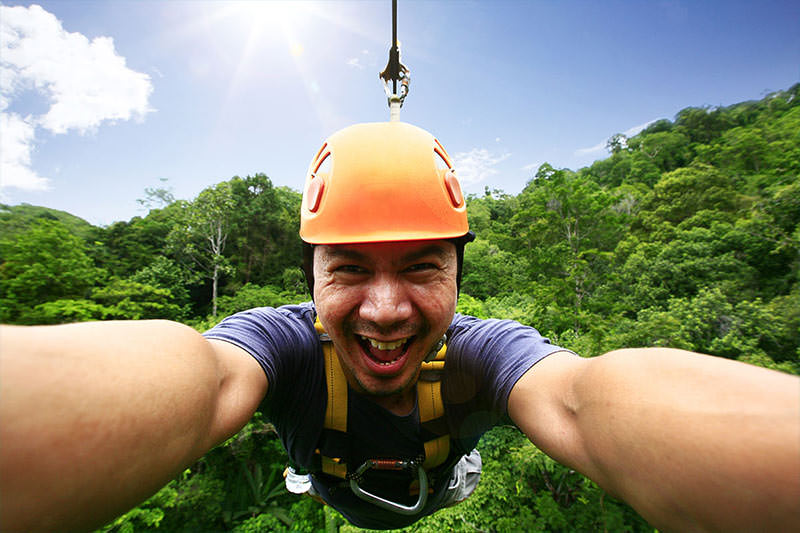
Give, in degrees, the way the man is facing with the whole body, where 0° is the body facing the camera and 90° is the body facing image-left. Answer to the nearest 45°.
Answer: approximately 0°
